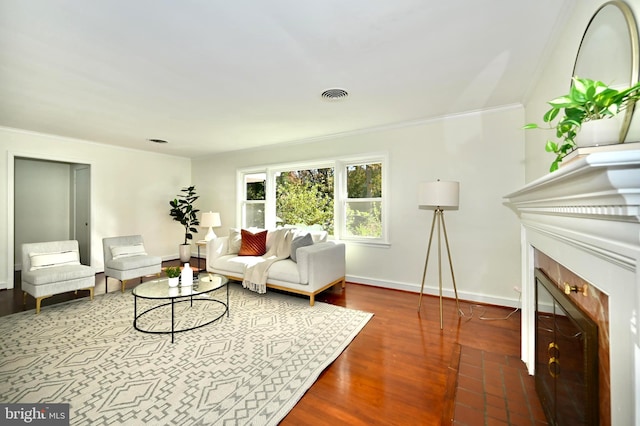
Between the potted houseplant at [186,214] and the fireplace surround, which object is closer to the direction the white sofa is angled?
the fireplace surround

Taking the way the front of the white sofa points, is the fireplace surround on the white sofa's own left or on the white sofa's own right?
on the white sofa's own left

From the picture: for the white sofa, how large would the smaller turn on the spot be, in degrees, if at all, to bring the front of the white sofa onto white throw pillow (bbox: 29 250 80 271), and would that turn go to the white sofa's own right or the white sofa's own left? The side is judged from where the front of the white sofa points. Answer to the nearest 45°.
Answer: approximately 45° to the white sofa's own right

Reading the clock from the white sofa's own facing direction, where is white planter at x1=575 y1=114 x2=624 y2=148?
The white planter is roughly at 10 o'clock from the white sofa.

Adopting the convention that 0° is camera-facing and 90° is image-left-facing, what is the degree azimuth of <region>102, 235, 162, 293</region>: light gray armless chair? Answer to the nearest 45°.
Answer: approximately 315°

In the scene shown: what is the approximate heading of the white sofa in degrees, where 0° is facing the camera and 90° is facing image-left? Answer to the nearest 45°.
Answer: approximately 45°

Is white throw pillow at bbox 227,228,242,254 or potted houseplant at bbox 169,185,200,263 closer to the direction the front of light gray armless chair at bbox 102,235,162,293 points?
the white throw pillow

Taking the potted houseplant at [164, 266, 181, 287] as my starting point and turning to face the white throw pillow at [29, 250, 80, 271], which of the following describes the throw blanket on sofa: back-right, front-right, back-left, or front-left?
back-right
